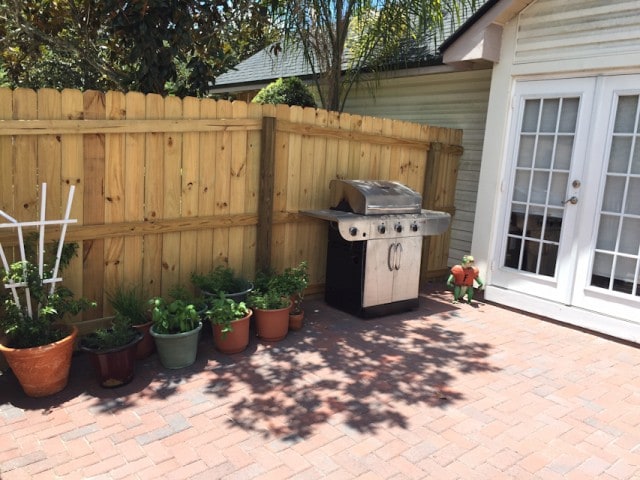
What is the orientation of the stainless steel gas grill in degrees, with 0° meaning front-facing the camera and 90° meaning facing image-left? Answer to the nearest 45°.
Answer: approximately 315°

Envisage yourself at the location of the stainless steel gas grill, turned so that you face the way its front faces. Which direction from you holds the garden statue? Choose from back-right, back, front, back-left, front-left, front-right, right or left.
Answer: left

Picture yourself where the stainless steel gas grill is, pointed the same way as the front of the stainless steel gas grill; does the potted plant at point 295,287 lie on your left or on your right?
on your right

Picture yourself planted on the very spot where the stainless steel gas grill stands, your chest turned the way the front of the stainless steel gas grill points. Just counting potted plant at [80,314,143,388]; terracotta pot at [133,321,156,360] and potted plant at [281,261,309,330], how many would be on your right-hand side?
3

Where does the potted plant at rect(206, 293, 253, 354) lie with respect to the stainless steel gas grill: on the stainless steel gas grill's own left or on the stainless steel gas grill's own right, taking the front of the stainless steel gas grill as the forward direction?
on the stainless steel gas grill's own right

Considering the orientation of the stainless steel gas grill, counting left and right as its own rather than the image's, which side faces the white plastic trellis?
right

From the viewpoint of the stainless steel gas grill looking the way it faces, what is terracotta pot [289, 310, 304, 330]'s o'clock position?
The terracotta pot is roughly at 3 o'clock from the stainless steel gas grill.

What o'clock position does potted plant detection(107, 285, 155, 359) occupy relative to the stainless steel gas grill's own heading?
The potted plant is roughly at 3 o'clock from the stainless steel gas grill.

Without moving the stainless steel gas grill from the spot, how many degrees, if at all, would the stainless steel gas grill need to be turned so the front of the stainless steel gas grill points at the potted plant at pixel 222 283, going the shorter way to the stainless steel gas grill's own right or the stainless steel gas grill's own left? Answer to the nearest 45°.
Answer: approximately 90° to the stainless steel gas grill's own right

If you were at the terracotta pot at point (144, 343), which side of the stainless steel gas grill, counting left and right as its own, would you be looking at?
right
